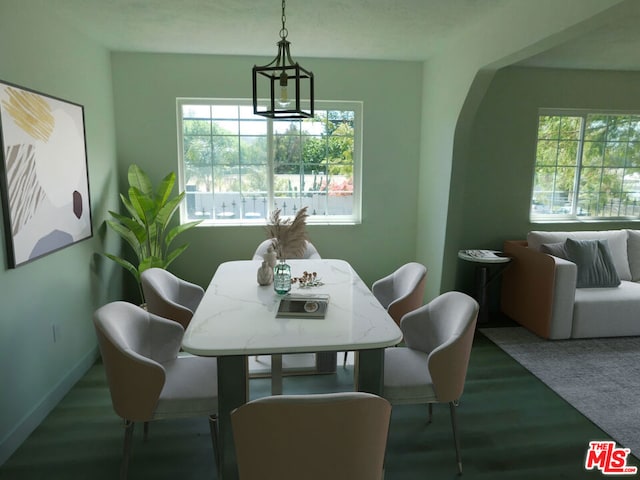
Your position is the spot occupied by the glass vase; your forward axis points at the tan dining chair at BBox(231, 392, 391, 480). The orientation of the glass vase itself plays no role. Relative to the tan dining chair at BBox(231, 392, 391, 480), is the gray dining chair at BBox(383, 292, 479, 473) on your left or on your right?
left

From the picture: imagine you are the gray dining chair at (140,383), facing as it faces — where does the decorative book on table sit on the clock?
The decorative book on table is roughly at 12 o'clock from the gray dining chair.

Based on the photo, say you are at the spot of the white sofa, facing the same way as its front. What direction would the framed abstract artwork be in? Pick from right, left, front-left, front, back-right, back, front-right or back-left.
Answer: right

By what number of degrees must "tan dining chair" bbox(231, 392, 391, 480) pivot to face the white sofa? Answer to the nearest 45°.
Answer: approximately 45° to its right

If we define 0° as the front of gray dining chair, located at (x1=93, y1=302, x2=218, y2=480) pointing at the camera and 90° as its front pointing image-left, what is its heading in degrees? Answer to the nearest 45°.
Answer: approximately 270°

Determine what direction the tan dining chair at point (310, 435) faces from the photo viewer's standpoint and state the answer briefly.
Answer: facing away from the viewer

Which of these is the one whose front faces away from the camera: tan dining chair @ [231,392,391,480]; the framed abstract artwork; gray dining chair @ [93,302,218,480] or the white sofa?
tan dining chair @ [231,392,391,480]

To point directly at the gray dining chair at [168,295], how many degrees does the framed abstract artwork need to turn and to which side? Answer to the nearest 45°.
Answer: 0° — it already faces it

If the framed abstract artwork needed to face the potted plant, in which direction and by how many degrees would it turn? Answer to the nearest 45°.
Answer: approximately 90° to its left

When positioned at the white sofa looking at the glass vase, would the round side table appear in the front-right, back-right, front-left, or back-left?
front-right

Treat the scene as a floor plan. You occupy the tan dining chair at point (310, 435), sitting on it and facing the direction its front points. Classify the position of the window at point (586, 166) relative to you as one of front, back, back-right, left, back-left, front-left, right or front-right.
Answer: front-right

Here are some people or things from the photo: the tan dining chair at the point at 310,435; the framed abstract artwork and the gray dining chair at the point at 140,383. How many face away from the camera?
1

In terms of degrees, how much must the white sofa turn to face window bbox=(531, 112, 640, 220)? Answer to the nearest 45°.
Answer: approximately 135° to its left

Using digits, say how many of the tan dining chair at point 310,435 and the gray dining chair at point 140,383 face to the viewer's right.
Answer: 1

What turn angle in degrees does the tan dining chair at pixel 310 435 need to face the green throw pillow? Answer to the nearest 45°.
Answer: approximately 45° to its right

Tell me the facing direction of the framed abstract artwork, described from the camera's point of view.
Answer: facing the viewer and to the right of the viewer

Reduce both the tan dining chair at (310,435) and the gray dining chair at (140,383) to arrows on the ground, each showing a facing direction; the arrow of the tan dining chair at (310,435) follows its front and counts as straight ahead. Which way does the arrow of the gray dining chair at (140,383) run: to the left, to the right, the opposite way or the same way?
to the right

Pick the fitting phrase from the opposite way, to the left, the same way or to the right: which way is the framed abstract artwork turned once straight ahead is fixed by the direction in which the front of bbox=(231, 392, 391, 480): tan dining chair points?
to the right
